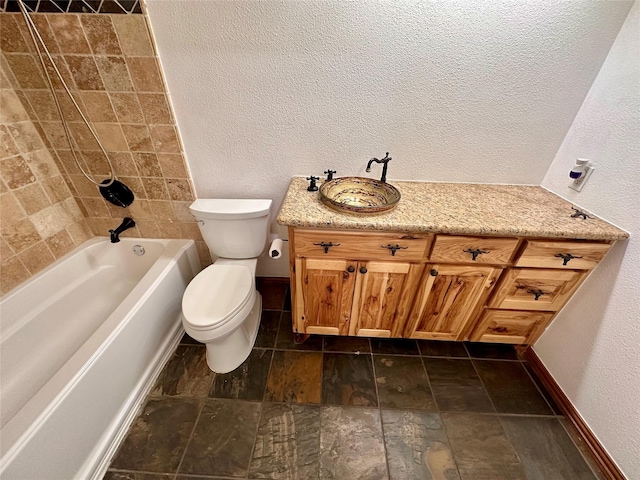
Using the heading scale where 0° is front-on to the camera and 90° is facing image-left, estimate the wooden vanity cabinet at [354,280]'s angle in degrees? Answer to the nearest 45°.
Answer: approximately 0°

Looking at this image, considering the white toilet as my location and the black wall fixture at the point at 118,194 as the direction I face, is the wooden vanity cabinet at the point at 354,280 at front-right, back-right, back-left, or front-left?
back-right

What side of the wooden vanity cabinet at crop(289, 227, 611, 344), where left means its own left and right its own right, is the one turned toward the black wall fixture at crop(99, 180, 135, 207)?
right

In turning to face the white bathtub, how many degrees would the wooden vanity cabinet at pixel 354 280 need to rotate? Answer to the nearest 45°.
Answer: approximately 90° to its right

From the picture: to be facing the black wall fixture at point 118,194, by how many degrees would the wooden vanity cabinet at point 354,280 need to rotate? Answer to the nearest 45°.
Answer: approximately 90° to its right

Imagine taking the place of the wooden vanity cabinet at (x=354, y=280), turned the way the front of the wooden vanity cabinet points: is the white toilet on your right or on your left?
on your right
